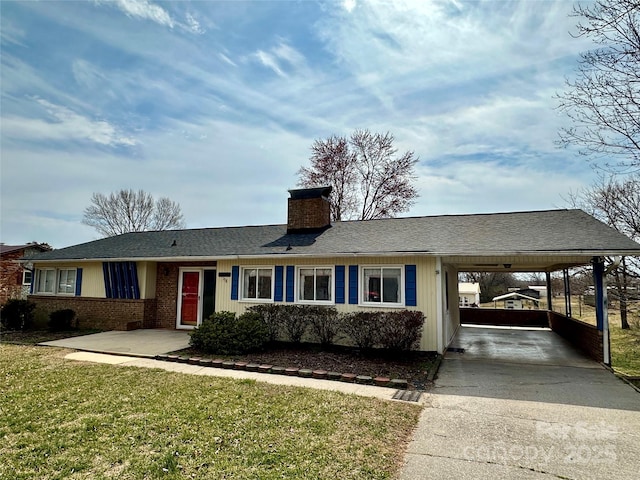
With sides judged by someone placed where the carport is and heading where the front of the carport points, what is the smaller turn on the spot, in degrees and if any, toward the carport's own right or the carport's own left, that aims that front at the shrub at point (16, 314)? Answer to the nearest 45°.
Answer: approximately 90° to the carport's own right

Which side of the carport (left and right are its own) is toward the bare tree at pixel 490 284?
back

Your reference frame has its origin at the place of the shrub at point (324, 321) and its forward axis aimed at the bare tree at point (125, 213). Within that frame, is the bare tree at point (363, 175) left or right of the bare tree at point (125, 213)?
right

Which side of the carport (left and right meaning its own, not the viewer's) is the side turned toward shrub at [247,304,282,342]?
right

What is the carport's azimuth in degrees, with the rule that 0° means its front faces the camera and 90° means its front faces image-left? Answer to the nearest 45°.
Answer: approximately 0°

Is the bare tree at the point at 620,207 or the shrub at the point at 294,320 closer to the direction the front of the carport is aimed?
the shrub

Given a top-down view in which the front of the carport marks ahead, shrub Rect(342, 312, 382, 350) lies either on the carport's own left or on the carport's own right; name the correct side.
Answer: on the carport's own right

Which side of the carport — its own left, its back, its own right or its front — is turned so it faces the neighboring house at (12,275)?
right
